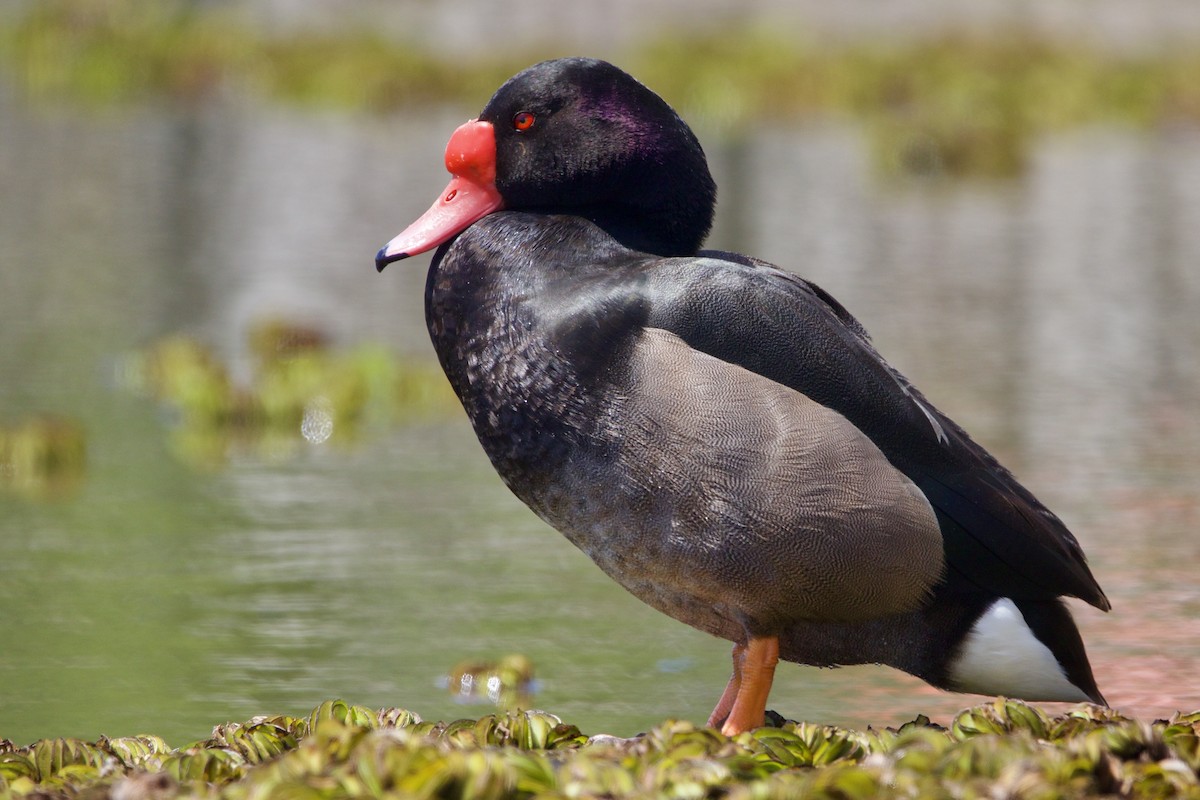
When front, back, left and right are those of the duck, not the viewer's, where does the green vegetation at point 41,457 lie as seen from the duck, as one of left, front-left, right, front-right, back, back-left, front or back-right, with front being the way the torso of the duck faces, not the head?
front-right

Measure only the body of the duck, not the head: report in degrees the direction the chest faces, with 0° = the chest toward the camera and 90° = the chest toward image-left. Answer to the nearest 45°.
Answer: approximately 90°

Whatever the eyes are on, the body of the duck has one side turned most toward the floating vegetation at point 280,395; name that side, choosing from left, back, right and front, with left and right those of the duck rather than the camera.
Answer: right
